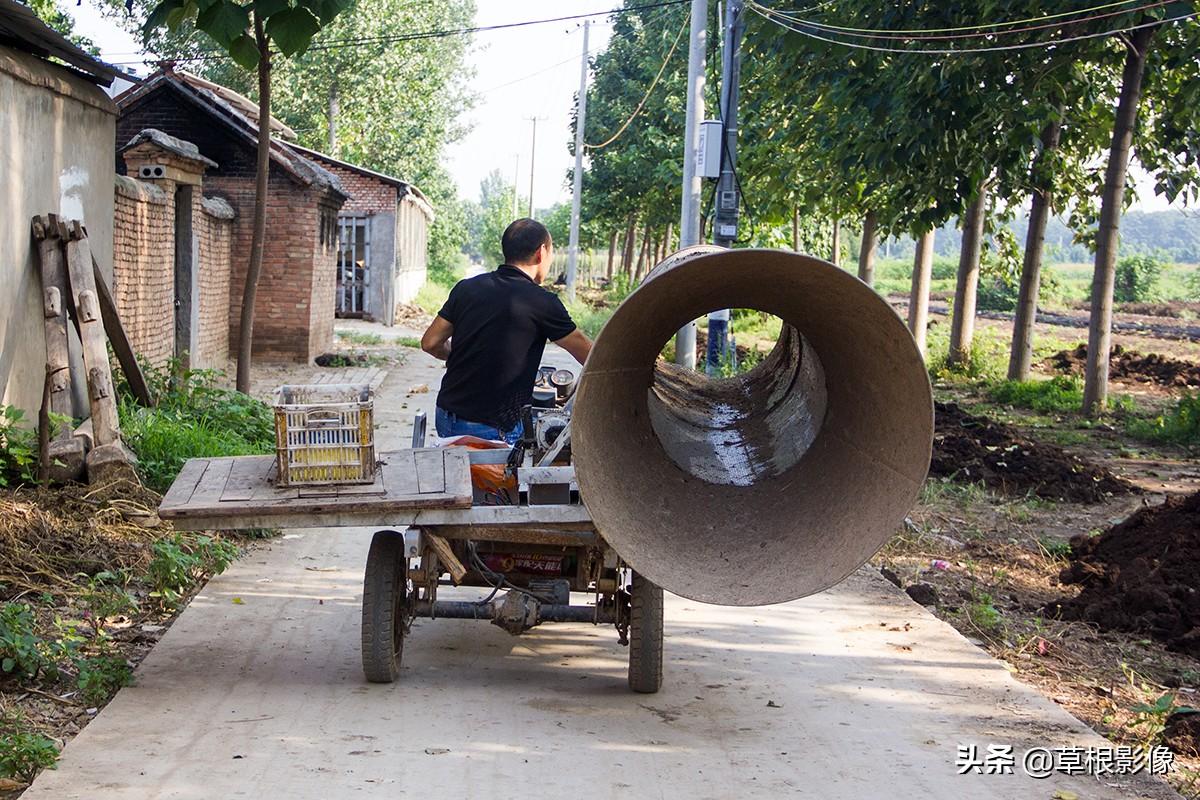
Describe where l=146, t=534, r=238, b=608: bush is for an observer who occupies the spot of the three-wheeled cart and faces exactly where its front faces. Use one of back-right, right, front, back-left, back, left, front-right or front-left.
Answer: front-left

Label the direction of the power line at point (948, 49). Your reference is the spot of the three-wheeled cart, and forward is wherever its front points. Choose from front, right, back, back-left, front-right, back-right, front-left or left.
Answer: front-right

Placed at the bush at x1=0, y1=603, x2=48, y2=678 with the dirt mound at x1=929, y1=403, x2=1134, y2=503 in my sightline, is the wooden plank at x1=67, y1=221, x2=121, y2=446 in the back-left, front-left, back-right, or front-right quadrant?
front-left

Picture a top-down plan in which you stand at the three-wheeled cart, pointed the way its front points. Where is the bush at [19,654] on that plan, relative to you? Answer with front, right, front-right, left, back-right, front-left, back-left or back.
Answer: left

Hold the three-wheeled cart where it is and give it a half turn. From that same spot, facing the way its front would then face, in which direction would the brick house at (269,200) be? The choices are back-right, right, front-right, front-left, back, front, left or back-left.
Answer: back

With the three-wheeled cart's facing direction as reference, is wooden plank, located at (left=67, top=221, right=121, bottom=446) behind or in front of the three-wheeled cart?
in front

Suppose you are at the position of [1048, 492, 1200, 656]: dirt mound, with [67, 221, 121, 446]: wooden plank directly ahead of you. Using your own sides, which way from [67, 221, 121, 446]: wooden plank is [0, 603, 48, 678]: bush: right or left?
left

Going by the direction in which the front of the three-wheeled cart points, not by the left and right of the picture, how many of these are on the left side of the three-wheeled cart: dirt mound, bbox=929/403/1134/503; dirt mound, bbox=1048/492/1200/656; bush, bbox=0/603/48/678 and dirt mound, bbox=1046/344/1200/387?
1

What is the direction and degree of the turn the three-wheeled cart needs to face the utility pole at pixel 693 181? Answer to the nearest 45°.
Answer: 0° — it already faces it

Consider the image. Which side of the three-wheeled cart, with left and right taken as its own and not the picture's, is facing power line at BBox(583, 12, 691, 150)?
front

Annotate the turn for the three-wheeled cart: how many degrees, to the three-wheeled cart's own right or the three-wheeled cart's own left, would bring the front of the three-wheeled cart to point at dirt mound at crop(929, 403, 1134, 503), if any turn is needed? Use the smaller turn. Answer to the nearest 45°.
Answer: approximately 45° to the three-wheeled cart's own right

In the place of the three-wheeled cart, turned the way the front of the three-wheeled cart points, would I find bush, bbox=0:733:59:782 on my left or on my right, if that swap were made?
on my left

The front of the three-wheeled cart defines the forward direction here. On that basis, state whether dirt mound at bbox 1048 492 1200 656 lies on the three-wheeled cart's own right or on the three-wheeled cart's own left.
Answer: on the three-wheeled cart's own right

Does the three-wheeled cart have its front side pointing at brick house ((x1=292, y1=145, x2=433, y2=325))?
yes

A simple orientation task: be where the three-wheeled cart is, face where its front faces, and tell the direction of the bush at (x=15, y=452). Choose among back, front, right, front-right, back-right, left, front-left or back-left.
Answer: front-left

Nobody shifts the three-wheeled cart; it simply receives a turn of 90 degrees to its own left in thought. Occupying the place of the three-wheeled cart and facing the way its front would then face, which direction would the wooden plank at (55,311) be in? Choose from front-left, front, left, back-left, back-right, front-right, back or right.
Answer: front-right

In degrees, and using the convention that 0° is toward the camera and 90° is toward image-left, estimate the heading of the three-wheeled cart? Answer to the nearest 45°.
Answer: approximately 180°
